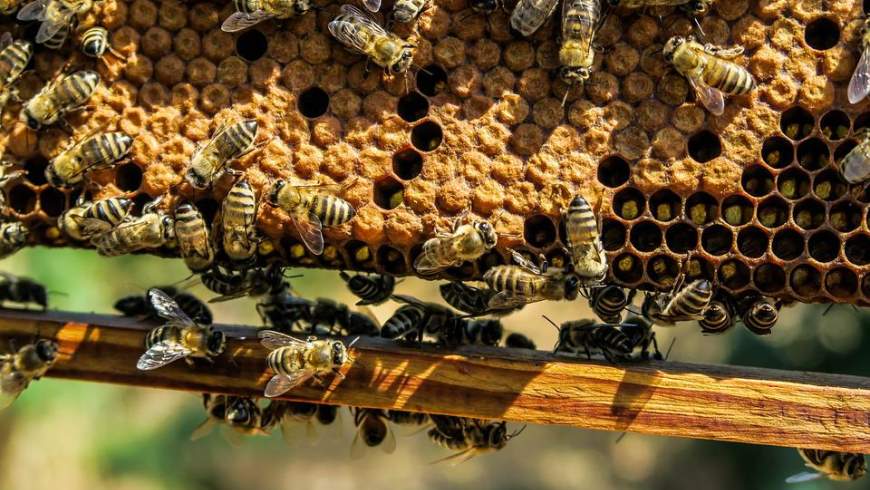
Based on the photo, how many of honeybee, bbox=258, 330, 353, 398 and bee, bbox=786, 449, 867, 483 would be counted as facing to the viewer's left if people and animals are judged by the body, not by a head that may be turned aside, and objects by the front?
0

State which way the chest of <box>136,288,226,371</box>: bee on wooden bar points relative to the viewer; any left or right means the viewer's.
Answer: facing to the right of the viewer

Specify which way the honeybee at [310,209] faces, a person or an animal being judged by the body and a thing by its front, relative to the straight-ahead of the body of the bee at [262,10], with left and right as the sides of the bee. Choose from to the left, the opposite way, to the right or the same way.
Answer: the opposite way

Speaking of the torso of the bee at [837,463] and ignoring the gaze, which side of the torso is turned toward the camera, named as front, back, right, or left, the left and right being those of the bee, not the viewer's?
right

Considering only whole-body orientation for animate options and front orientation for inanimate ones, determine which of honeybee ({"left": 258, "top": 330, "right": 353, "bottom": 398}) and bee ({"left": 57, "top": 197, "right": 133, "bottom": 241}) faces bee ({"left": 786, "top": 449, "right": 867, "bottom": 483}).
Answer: the honeybee

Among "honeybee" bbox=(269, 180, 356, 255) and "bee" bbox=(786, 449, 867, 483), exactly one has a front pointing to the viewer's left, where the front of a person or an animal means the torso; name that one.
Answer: the honeybee

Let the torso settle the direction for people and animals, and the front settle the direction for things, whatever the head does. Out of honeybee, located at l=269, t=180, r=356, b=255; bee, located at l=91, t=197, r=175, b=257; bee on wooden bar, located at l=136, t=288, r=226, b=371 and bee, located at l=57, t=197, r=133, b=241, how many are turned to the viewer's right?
2

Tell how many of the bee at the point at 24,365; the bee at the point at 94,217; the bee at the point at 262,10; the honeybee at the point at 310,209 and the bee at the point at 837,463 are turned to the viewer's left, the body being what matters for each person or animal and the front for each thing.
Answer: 2

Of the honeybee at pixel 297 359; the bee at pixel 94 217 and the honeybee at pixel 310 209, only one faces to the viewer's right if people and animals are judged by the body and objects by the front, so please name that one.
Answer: the honeybee at pixel 297 359
